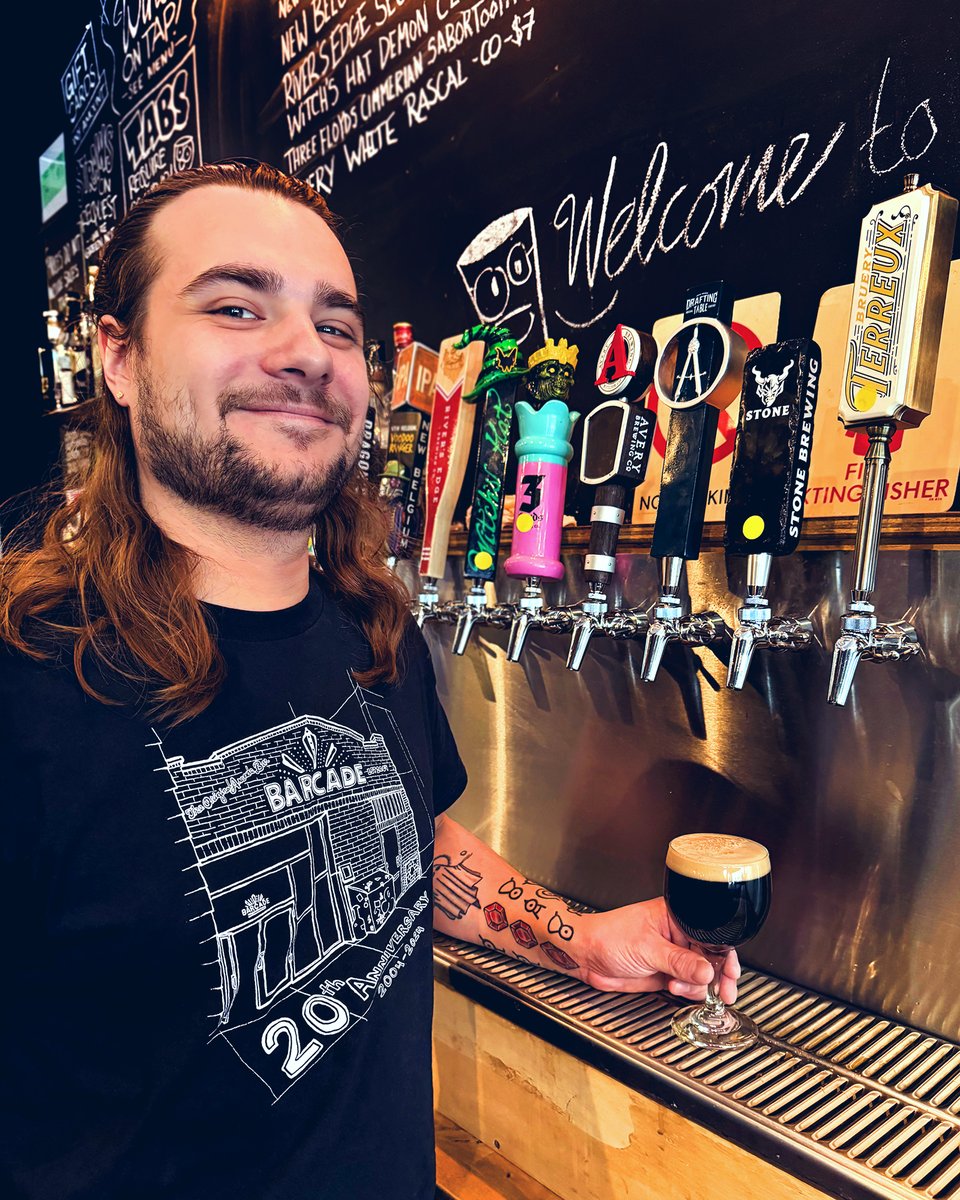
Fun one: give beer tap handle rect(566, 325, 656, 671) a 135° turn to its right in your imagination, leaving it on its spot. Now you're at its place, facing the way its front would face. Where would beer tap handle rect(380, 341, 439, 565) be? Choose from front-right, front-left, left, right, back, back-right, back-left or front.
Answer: front-left

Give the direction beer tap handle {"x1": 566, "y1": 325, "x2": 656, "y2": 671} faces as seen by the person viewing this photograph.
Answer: facing the viewer and to the left of the viewer

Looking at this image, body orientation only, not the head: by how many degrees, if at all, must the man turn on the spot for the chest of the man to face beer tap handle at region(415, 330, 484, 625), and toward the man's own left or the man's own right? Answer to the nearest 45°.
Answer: approximately 90° to the man's own left

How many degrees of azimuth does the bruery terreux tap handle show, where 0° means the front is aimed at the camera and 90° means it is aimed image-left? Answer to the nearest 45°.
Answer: approximately 45°

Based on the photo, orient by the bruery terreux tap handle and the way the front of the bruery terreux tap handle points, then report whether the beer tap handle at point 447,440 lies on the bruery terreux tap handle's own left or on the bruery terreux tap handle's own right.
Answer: on the bruery terreux tap handle's own right

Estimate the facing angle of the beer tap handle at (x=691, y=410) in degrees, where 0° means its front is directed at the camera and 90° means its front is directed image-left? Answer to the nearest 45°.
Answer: approximately 45°

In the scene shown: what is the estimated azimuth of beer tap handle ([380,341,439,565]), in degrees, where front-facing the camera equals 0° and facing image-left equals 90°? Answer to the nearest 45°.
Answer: approximately 45°

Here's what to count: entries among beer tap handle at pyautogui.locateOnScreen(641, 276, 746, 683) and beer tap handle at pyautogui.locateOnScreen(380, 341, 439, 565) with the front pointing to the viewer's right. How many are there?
0

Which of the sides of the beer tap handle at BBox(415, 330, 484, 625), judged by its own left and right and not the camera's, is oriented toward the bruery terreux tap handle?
left

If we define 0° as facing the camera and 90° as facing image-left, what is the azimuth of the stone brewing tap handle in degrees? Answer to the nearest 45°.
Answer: approximately 45°
